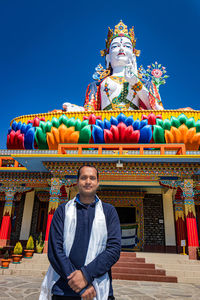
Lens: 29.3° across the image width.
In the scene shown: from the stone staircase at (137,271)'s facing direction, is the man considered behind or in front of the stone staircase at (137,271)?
in front

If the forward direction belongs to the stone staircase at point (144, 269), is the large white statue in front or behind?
behind

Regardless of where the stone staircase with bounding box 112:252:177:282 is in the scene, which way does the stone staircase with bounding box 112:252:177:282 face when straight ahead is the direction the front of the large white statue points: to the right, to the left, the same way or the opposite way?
the same way

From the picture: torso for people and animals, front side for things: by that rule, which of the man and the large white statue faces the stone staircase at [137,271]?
the large white statue

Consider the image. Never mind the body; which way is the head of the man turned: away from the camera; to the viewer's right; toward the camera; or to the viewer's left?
toward the camera

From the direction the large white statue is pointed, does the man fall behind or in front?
in front

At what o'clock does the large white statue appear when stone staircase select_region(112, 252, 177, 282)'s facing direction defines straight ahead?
The large white statue is roughly at 6 o'clock from the stone staircase.

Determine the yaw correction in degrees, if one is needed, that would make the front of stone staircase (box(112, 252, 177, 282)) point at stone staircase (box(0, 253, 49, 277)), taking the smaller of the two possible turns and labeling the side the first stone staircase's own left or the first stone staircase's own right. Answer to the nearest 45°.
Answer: approximately 90° to the first stone staircase's own right

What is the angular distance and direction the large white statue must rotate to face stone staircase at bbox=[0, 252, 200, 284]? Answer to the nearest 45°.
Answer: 0° — it already faces it

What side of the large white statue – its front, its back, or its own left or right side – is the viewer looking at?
front

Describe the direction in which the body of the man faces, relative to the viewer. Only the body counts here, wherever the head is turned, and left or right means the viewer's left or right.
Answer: facing the viewer

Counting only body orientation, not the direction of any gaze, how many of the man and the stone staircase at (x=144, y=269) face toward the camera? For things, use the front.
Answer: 2

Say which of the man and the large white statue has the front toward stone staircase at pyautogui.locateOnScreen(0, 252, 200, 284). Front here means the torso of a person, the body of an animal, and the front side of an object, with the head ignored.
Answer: the large white statue
